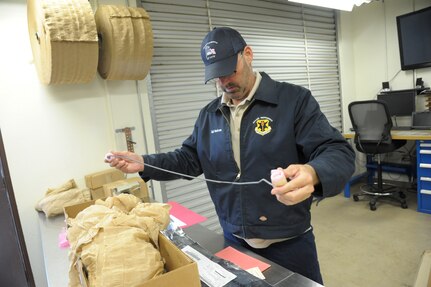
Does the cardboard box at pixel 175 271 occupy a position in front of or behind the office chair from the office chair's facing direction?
behind

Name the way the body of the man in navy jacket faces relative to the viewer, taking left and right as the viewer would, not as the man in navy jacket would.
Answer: facing the viewer and to the left of the viewer

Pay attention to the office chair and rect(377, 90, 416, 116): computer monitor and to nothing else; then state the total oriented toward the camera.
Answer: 1

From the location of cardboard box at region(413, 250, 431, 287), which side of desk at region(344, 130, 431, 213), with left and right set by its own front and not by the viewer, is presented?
front

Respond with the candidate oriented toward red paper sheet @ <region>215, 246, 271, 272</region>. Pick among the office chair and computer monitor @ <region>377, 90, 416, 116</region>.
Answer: the computer monitor

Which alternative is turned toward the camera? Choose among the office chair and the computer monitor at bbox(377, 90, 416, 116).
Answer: the computer monitor

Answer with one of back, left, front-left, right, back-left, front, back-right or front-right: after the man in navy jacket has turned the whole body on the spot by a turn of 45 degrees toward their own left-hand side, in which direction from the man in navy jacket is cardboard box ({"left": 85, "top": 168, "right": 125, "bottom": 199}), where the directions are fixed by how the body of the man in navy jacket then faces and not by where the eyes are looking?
back-right

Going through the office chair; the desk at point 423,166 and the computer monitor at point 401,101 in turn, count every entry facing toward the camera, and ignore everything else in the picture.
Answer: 2

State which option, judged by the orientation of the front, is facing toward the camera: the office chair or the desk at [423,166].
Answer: the desk

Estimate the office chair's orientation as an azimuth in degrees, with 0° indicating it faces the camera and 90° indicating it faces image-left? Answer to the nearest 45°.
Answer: approximately 225°

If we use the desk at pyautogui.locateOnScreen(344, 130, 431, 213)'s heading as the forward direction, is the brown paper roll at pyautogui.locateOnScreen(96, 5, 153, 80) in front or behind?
in front

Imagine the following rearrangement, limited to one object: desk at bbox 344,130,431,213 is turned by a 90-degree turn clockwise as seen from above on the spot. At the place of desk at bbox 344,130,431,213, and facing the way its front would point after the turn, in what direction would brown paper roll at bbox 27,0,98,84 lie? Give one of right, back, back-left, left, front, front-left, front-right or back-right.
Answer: front-left

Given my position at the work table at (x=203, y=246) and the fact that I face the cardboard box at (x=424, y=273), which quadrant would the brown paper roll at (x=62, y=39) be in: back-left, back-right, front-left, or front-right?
back-left

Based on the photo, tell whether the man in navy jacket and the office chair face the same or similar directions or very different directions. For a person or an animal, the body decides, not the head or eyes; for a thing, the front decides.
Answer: very different directions

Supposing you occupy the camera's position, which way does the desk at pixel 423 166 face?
facing the viewer

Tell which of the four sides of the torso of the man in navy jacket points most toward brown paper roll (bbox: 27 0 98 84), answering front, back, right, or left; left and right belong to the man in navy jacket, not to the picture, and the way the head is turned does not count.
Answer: right

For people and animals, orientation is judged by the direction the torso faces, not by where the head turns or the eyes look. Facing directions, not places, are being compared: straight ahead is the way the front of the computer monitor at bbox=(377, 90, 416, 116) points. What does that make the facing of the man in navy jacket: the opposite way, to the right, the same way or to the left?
the same way

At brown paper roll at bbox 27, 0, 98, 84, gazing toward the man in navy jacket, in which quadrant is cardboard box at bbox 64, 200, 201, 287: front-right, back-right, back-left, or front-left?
front-right

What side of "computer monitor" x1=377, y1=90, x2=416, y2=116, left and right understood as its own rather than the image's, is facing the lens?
front

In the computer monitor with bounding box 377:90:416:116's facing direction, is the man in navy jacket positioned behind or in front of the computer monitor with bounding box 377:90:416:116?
in front
